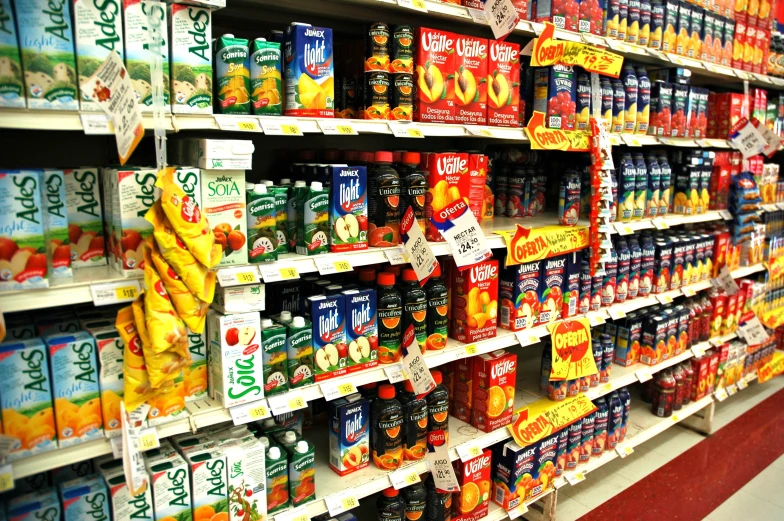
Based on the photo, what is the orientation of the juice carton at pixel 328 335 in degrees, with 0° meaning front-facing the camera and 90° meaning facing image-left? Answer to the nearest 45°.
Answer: approximately 315°

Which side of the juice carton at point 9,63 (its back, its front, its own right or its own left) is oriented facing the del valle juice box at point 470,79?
left

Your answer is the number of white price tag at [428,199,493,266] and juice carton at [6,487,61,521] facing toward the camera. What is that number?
2

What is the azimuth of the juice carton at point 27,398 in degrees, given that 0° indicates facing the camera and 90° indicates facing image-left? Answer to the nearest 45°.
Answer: approximately 0°

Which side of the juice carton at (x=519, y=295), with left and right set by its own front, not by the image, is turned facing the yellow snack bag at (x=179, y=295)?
right

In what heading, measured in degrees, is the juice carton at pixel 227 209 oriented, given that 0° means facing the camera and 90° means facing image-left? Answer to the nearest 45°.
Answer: approximately 0°

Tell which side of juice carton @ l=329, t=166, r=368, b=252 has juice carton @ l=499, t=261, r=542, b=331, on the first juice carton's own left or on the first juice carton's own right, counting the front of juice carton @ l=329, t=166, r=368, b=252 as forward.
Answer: on the first juice carton's own left

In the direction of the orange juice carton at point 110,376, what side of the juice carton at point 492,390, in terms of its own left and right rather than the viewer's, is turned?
right
